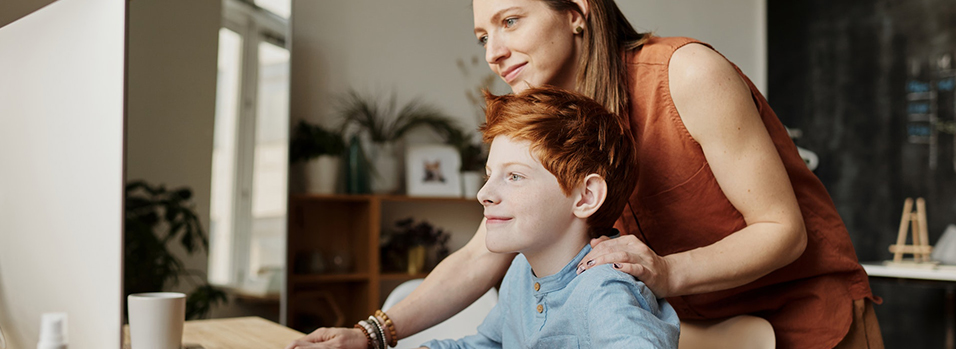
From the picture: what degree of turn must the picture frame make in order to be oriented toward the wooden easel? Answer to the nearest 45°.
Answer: approximately 90° to its left

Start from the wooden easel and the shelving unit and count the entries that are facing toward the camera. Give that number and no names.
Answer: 2

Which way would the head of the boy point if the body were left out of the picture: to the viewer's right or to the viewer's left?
to the viewer's left

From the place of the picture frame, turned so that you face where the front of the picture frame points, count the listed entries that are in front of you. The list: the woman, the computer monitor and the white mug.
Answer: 3

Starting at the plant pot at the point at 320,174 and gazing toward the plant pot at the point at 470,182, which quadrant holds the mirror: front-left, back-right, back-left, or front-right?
back-right

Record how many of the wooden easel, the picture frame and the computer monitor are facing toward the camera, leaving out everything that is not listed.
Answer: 2

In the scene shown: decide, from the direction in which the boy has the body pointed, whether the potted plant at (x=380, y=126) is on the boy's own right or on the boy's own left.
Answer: on the boy's own right

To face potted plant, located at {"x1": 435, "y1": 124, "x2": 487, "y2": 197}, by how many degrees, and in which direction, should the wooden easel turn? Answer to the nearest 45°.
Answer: approximately 90° to its right

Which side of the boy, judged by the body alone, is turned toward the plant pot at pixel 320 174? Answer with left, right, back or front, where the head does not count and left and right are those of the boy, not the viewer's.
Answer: right

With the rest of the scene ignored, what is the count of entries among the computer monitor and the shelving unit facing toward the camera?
1

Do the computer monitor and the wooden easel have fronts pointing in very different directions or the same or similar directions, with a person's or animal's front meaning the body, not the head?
very different directions

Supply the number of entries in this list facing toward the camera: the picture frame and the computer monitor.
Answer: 1

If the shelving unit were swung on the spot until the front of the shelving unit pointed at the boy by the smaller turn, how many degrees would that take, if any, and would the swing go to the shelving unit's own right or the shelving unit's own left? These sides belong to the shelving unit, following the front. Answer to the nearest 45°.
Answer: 0° — it already faces them

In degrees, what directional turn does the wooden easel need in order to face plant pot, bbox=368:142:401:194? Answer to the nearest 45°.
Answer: approximately 90° to its right

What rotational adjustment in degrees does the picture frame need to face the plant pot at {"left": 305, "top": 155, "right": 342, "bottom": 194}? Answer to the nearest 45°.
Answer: approximately 45° to its right
